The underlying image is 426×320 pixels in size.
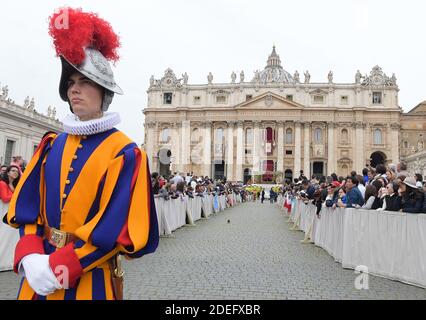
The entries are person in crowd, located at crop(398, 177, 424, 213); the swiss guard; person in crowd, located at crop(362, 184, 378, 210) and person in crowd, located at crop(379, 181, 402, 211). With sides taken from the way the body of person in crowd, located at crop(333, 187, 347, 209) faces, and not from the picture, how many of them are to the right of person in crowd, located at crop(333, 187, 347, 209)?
0

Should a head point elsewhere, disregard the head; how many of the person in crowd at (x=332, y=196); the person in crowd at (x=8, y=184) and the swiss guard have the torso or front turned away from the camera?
0

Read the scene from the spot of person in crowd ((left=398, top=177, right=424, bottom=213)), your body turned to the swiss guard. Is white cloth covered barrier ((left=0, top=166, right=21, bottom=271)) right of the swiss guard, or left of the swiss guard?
right

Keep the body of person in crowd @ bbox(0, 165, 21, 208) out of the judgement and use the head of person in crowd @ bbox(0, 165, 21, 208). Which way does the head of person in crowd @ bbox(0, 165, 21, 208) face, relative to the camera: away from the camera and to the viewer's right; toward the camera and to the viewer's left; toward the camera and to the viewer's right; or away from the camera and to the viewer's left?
toward the camera and to the viewer's right

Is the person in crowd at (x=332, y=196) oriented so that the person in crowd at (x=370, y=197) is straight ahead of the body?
no

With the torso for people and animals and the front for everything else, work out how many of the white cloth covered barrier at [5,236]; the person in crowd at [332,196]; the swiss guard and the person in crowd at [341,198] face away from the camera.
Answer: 0

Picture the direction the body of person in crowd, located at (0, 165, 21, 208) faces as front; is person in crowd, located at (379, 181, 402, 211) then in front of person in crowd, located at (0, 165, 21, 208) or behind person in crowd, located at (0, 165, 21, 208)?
in front

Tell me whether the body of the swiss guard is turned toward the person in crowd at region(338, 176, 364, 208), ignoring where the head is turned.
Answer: no

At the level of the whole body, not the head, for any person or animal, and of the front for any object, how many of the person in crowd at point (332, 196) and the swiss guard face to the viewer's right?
0

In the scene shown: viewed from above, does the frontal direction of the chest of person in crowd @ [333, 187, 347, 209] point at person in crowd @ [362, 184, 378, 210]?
no
